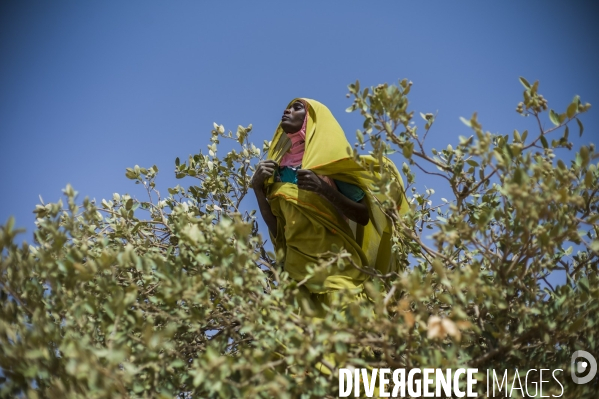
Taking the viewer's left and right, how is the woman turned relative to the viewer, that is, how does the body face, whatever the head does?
facing the viewer and to the left of the viewer
